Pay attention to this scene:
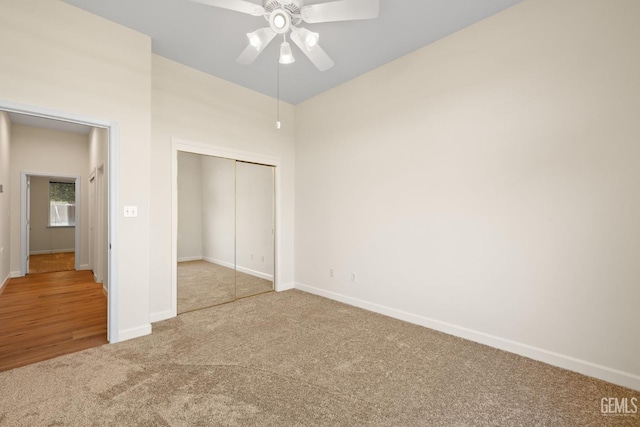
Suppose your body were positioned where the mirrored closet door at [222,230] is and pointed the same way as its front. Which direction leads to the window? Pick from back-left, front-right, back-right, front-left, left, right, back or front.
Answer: back

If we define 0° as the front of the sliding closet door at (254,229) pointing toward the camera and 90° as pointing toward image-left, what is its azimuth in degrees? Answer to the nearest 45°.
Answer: approximately 315°

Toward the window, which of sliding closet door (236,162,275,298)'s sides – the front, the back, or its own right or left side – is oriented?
back
